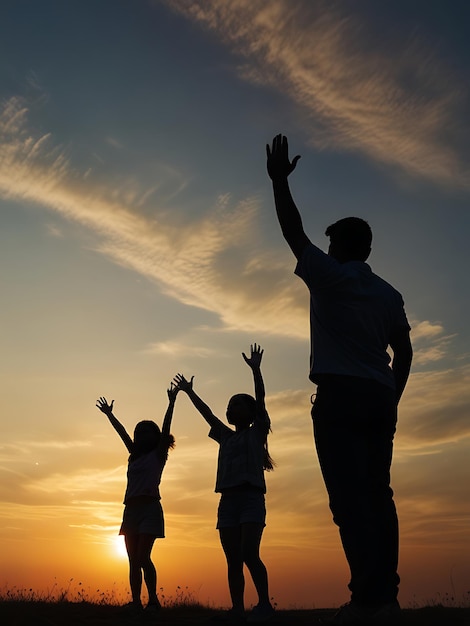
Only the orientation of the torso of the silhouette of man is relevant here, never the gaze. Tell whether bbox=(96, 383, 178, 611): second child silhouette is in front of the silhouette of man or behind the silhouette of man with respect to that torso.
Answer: in front

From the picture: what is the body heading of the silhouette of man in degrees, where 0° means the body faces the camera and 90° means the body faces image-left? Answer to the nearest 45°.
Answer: approximately 135°

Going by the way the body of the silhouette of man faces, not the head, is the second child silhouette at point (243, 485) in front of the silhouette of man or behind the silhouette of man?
in front

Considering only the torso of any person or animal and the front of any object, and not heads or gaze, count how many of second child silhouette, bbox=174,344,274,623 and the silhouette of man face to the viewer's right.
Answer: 0
